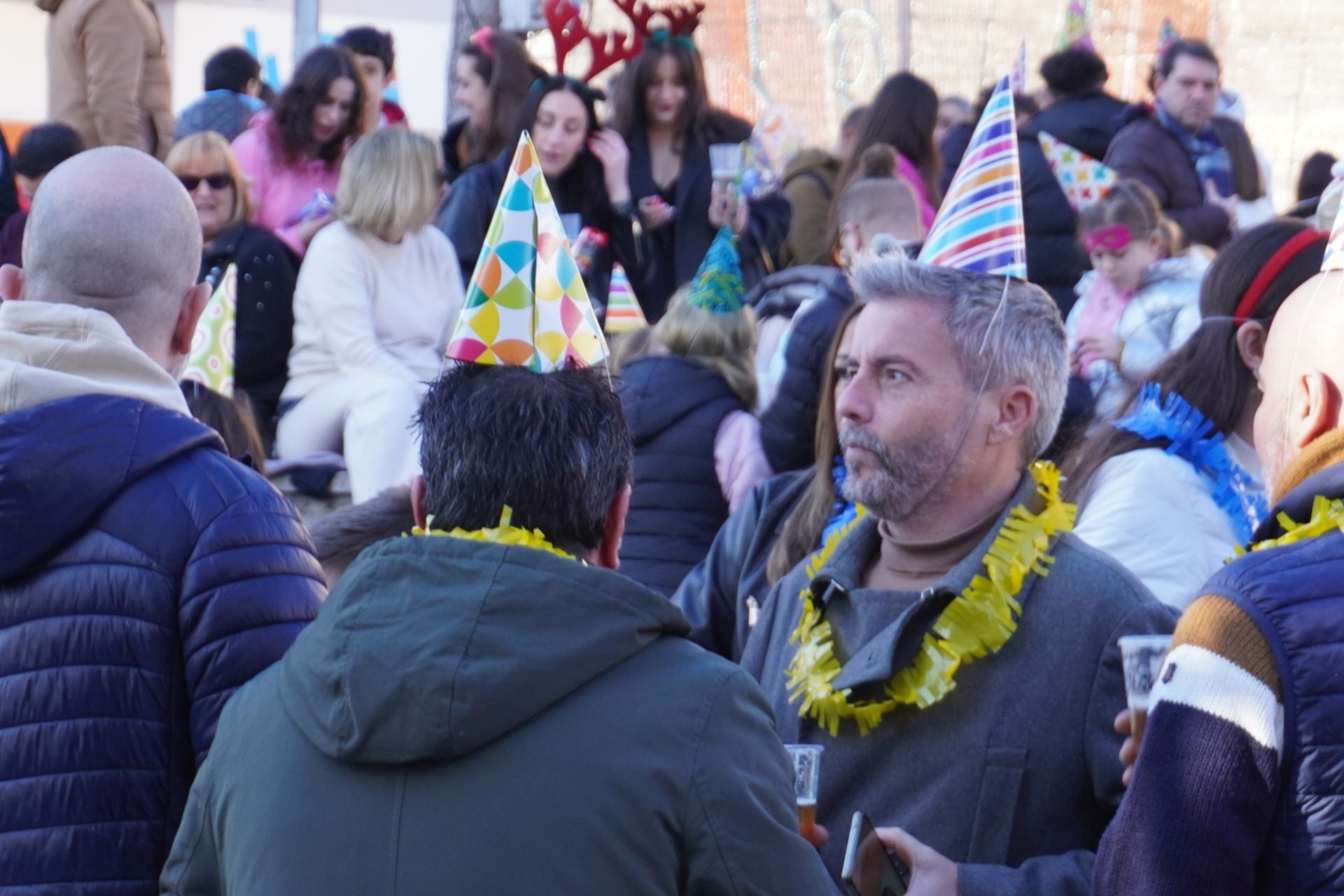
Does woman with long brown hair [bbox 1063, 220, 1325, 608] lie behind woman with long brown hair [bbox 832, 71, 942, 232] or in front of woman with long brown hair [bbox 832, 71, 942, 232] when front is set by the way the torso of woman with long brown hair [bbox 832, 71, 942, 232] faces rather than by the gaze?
behind

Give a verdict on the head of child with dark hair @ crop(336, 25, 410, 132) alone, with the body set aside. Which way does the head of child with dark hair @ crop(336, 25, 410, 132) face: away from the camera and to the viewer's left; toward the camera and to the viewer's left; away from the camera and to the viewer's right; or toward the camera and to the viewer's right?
toward the camera and to the viewer's left

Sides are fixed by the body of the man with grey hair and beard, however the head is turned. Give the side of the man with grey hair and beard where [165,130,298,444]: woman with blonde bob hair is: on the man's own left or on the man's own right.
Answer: on the man's own right

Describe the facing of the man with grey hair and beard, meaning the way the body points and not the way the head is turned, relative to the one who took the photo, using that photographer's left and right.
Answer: facing the viewer and to the left of the viewer

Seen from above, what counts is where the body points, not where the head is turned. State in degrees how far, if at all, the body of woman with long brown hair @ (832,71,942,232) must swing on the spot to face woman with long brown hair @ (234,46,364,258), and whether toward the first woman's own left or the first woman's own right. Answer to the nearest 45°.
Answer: approximately 90° to the first woman's own left

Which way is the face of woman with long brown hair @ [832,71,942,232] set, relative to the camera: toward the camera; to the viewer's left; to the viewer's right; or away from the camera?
away from the camera

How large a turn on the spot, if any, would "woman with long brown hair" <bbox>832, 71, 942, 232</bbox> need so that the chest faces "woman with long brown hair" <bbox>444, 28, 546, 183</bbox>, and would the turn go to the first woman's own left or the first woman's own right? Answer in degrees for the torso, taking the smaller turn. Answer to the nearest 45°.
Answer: approximately 90° to the first woman's own left

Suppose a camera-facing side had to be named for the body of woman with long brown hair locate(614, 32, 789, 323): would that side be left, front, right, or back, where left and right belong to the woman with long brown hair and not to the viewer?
front

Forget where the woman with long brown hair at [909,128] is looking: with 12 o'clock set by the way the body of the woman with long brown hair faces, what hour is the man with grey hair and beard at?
The man with grey hair and beard is roughly at 6 o'clock from the woman with long brown hair.

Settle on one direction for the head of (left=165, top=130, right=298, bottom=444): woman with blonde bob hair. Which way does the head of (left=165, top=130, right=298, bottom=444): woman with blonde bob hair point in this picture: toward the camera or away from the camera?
toward the camera
